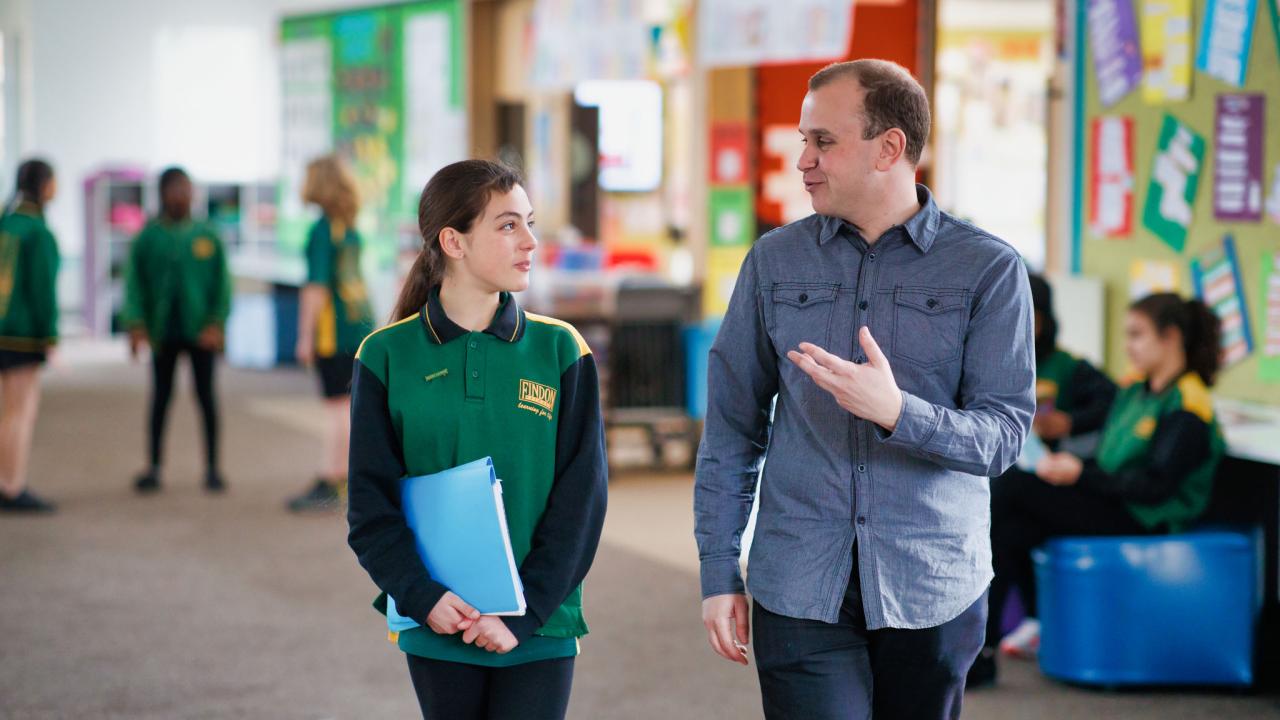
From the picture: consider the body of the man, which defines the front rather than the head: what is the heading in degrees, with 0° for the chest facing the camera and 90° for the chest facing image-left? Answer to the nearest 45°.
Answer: approximately 0°

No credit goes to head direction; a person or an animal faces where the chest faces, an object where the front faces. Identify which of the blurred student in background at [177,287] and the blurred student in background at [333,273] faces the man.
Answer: the blurred student in background at [177,287]

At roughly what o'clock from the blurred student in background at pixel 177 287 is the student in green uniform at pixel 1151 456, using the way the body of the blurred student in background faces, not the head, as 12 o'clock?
The student in green uniform is roughly at 11 o'clock from the blurred student in background.

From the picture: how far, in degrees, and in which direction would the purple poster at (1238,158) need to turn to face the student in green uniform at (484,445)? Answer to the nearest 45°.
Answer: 0° — it already faces them

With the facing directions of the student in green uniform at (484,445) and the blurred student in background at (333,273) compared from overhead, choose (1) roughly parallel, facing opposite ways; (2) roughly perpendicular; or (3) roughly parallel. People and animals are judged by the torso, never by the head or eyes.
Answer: roughly perpendicular
